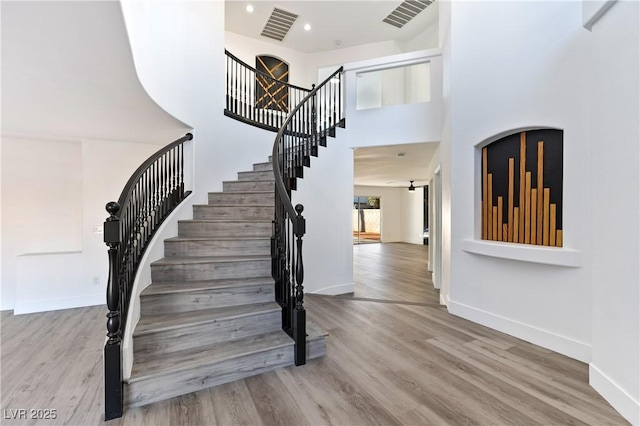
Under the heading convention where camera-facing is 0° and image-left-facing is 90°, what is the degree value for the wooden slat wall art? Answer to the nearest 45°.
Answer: approximately 45°

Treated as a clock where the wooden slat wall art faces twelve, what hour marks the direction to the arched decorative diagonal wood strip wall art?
The arched decorative diagonal wood strip wall art is roughly at 2 o'clock from the wooden slat wall art.

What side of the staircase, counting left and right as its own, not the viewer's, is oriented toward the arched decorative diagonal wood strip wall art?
back

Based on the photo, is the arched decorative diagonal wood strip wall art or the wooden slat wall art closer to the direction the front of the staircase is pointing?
the wooden slat wall art

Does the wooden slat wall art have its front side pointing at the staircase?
yes

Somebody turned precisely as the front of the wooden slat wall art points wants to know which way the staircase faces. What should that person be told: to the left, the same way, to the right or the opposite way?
to the left

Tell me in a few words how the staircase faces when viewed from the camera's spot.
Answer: facing the viewer

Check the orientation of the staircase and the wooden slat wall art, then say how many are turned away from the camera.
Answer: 0

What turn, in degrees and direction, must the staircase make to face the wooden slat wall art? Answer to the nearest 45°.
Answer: approximately 90° to its left

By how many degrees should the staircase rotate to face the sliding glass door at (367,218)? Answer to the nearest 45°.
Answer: approximately 135° to its left
